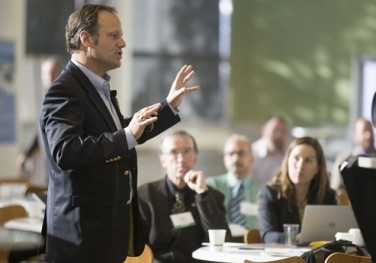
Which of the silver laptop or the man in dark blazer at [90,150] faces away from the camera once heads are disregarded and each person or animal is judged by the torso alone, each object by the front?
the silver laptop

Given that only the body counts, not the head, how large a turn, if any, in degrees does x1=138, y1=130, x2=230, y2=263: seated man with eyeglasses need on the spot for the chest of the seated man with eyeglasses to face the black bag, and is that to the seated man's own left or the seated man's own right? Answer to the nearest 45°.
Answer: approximately 45° to the seated man's own left

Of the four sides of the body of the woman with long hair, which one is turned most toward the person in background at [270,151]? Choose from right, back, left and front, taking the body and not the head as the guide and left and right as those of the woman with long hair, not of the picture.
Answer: back

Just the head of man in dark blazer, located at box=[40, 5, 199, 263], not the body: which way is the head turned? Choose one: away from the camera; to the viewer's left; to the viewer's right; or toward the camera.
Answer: to the viewer's right

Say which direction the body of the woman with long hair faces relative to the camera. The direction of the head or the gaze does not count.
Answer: toward the camera

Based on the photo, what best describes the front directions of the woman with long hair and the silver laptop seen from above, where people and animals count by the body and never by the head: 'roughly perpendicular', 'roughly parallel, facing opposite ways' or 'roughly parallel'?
roughly parallel, facing opposite ways

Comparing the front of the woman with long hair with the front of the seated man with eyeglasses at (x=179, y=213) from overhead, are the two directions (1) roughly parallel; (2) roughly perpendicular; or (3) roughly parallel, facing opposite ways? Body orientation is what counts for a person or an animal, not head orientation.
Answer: roughly parallel

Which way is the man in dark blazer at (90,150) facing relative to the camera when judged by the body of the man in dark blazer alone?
to the viewer's right

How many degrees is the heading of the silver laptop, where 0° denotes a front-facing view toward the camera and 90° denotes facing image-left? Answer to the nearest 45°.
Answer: approximately 180°

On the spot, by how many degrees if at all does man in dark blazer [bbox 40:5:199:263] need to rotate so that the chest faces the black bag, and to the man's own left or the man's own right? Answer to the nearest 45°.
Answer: approximately 45° to the man's own left

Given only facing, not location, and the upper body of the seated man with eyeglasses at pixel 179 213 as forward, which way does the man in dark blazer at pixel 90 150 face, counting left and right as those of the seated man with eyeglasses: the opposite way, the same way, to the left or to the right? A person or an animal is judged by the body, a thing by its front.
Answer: to the left

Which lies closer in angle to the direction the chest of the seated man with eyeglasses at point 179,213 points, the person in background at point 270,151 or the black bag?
the black bag

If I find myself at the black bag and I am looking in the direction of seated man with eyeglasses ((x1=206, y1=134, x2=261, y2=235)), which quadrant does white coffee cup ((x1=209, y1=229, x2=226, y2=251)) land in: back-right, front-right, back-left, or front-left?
front-left

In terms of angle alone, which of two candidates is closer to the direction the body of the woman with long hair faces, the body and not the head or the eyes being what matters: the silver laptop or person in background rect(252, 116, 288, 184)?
the silver laptop

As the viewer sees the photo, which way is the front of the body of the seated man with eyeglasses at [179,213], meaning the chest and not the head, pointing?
toward the camera

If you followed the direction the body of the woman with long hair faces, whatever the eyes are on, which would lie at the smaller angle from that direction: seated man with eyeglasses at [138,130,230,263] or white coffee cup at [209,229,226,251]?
the white coffee cup
